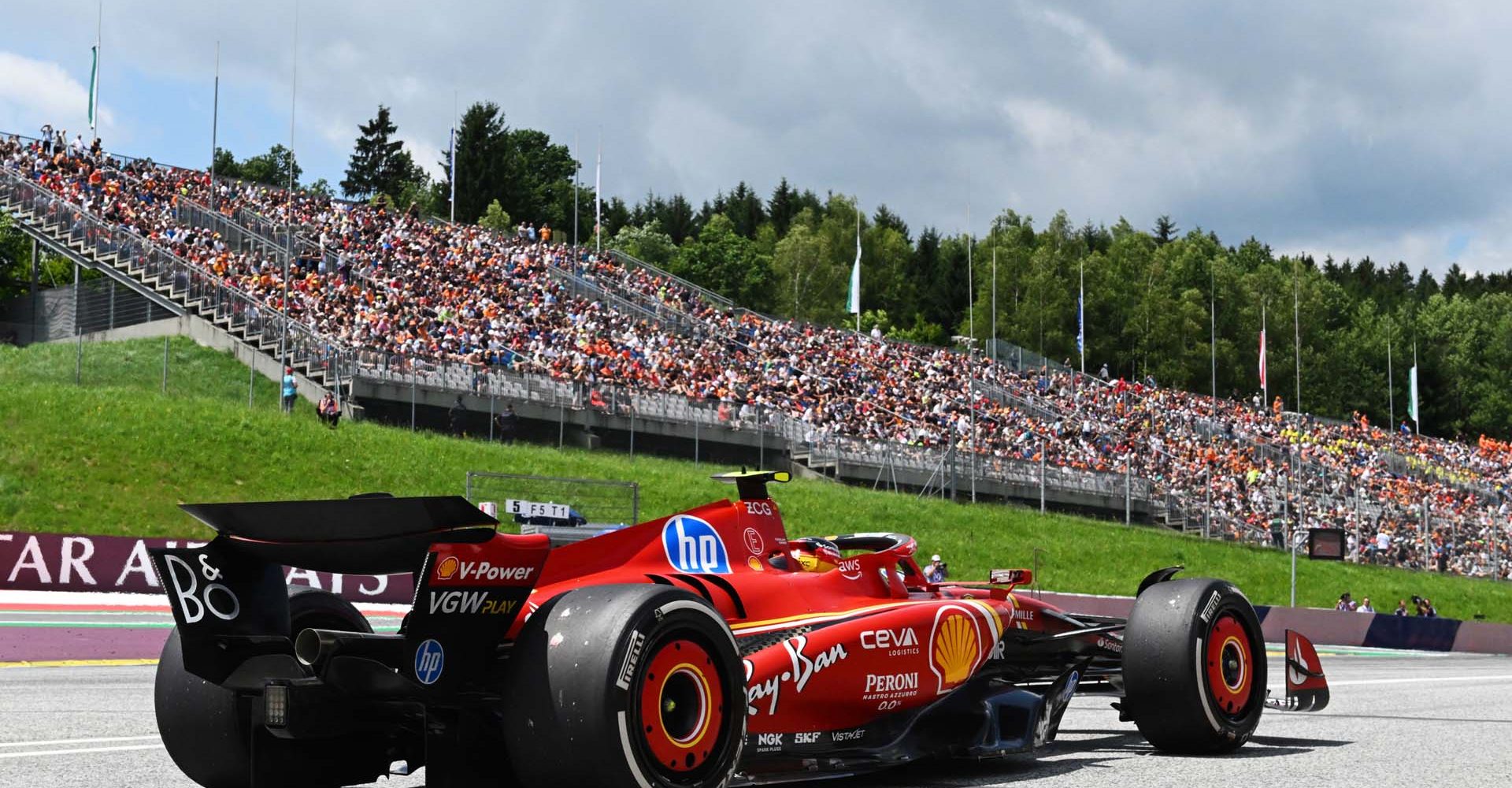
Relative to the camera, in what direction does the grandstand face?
facing the viewer and to the right of the viewer

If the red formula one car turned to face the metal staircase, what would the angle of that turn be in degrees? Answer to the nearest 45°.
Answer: approximately 90° to its left

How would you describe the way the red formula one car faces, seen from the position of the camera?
facing away from the viewer and to the right of the viewer

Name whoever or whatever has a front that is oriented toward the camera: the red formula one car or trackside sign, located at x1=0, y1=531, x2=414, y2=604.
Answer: the trackside sign

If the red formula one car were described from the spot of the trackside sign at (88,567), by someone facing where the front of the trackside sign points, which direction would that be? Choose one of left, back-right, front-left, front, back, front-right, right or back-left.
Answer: front

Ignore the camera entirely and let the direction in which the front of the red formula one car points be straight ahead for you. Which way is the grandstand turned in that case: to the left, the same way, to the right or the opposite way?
to the right

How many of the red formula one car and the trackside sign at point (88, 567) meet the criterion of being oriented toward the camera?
1

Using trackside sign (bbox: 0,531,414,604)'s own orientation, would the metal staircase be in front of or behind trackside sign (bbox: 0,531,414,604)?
behind

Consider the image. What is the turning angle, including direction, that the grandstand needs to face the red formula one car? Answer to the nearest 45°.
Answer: approximately 45° to its right

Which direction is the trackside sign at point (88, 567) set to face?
toward the camera

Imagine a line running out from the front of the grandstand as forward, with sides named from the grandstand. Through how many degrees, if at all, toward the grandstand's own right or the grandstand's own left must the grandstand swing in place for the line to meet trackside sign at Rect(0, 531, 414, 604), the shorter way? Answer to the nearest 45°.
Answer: approximately 45° to the grandstand's own right

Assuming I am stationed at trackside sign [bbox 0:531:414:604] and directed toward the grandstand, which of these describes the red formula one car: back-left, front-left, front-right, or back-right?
back-right

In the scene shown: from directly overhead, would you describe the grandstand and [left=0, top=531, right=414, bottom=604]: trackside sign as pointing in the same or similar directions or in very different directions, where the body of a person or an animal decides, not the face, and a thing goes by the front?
same or similar directions

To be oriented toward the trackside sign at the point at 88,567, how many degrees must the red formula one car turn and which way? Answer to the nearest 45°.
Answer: approximately 90° to its left
